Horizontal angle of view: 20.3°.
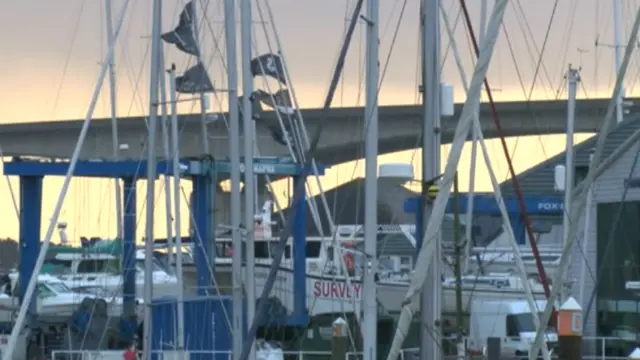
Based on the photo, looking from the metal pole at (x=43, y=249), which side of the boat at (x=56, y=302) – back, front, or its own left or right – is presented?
right

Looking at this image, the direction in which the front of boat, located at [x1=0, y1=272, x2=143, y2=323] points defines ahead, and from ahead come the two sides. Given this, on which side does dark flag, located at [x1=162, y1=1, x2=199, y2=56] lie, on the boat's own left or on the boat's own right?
on the boat's own right
